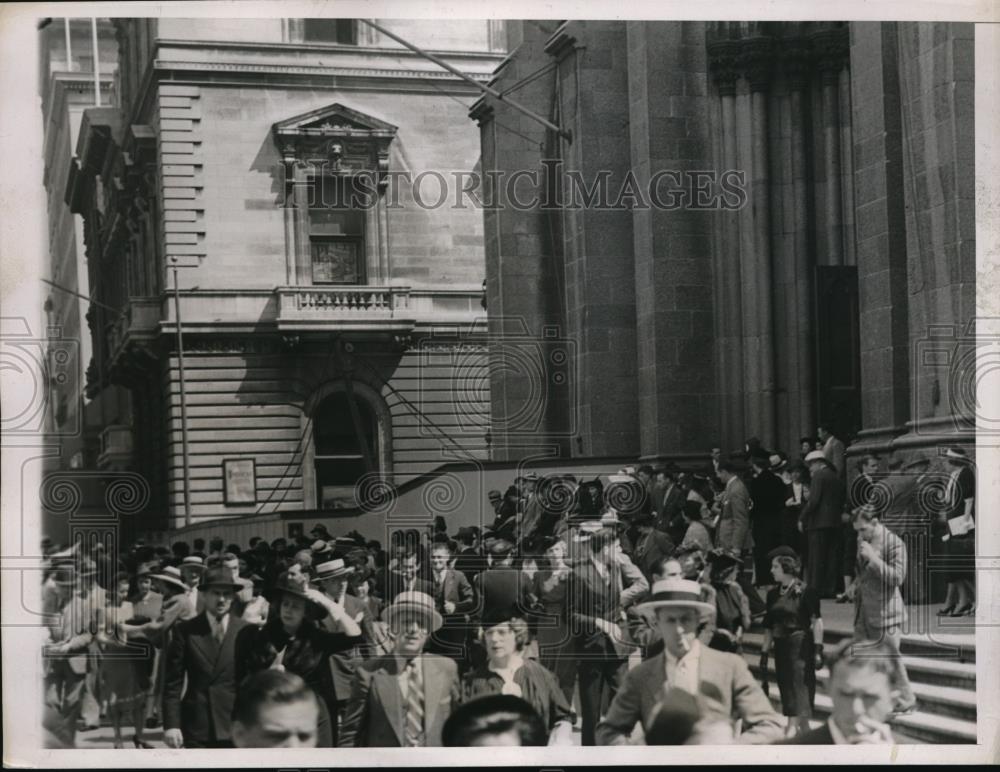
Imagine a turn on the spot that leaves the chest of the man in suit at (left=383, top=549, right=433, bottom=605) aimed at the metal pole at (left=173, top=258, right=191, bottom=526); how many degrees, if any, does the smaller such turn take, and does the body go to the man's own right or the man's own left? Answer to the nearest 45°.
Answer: approximately 135° to the man's own right

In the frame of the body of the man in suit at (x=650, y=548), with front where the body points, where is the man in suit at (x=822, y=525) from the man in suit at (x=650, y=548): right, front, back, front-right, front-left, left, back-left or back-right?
back-left

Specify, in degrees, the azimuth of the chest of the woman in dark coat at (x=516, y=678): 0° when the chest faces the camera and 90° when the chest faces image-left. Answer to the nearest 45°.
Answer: approximately 0°

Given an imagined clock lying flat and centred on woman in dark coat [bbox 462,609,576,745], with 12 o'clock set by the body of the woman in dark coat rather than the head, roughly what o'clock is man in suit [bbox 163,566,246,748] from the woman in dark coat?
The man in suit is roughly at 3 o'clock from the woman in dark coat.

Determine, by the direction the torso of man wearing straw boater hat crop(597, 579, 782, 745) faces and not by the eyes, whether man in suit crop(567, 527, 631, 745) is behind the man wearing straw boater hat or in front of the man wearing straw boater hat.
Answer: behind
